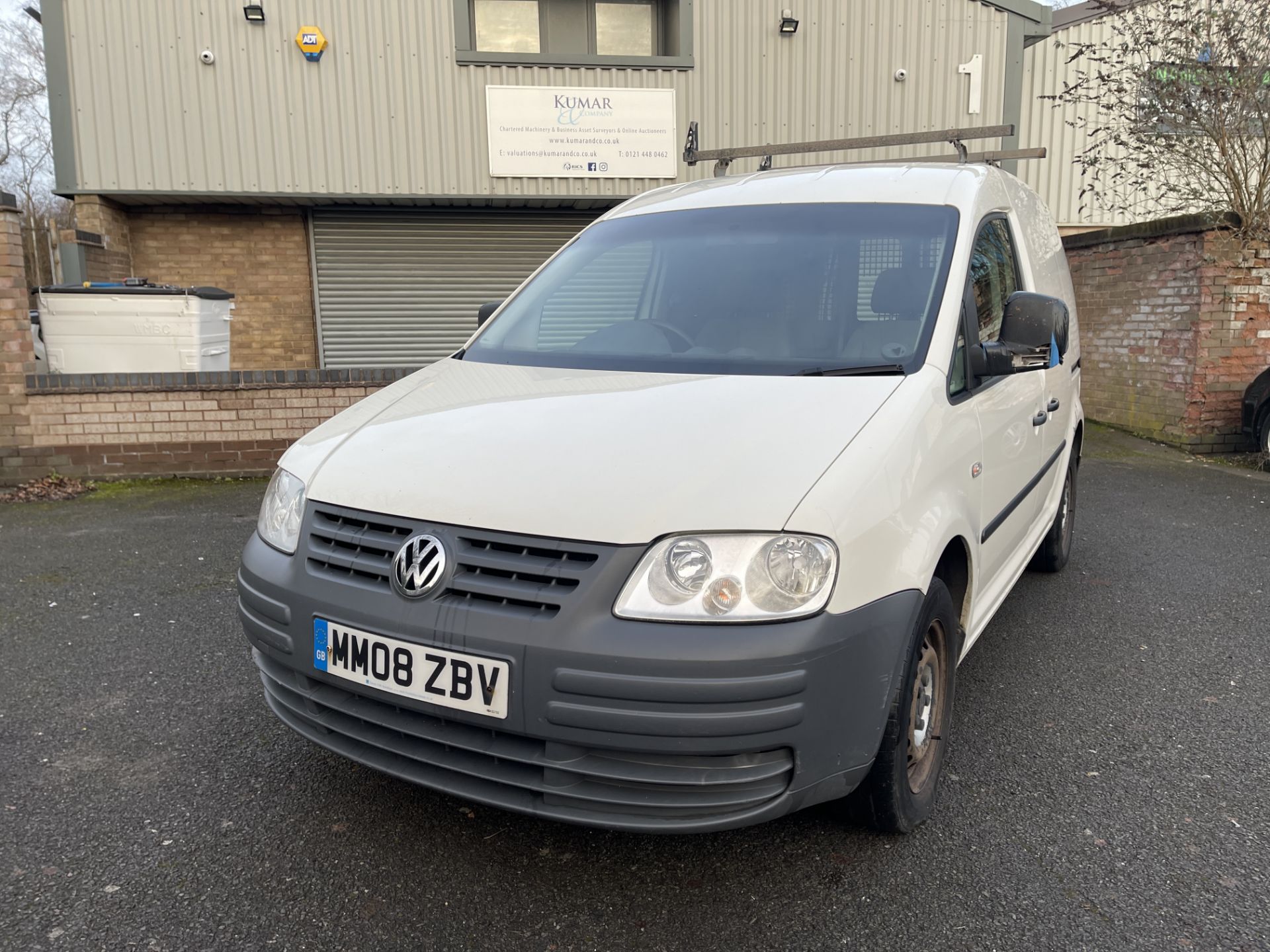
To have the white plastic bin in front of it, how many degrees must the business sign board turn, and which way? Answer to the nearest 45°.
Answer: approximately 45° to its right

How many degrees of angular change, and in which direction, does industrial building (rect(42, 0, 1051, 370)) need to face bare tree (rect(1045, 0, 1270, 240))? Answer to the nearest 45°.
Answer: approximately 45° to its left

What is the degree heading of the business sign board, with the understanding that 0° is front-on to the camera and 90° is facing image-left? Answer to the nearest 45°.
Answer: approximately 0°

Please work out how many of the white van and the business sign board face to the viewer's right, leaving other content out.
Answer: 0

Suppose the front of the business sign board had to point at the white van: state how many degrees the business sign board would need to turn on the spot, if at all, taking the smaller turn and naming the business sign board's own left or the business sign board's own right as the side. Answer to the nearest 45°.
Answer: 0° — it already faces it

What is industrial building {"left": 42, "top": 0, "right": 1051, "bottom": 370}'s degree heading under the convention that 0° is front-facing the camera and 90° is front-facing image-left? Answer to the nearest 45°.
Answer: approximately 0°

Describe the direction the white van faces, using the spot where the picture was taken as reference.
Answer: facing the viewer and to the left of the viewer

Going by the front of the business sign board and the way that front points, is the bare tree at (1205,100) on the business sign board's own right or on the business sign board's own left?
on the business sign board's own left

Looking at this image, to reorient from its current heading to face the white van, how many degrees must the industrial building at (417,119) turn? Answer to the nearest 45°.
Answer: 0° — it already faces it

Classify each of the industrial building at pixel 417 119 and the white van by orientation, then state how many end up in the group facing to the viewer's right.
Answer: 0
